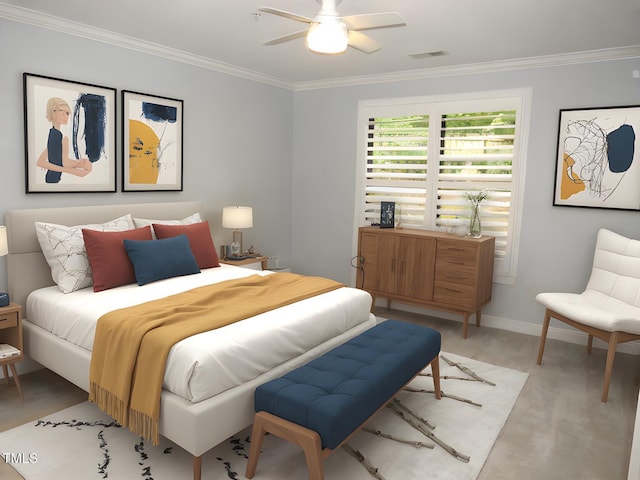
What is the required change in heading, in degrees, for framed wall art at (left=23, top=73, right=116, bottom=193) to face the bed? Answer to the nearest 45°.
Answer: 0° — it already faces it

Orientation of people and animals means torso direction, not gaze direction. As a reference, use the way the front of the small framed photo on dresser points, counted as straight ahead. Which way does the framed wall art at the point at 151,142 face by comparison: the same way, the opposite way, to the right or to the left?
to the left

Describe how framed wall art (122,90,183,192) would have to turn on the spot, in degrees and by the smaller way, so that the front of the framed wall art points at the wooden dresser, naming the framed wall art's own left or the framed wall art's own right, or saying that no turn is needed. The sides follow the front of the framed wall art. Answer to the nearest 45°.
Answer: approximately 45° to the framed wall art's own left

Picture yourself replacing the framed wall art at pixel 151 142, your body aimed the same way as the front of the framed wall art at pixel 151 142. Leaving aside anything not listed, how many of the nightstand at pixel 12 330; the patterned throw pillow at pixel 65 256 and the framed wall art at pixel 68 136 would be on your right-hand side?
3

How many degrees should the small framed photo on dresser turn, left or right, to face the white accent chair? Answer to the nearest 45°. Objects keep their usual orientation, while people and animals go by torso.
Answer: approximately 45° to its left

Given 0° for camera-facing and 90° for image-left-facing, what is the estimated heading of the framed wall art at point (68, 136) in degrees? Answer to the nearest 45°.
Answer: approximately 315°

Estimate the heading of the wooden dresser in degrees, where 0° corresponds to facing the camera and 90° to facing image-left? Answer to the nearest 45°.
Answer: approximately 45°

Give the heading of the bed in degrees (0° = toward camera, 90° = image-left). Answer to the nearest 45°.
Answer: approximately 315°

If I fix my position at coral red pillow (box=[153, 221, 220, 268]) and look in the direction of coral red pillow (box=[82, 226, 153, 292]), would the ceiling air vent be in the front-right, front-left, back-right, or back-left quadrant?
back-left
